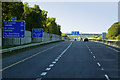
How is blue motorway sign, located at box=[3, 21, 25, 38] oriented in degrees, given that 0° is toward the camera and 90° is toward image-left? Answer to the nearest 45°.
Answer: approximately 0°
